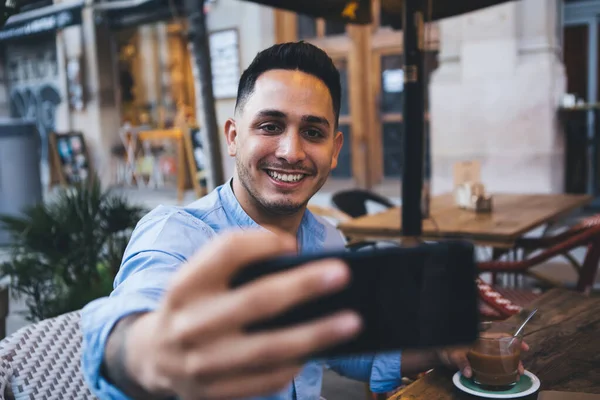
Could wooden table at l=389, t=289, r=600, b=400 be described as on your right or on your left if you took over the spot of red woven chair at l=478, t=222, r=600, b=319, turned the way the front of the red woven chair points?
on your left

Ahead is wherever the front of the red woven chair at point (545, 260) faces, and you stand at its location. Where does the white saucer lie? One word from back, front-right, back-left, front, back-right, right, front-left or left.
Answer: front-left

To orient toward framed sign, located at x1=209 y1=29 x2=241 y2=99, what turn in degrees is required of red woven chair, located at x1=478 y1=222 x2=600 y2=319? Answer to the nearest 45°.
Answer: approximately 90° to its right

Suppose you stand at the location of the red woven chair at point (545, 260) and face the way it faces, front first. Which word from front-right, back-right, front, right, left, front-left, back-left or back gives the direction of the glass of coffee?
front-left
